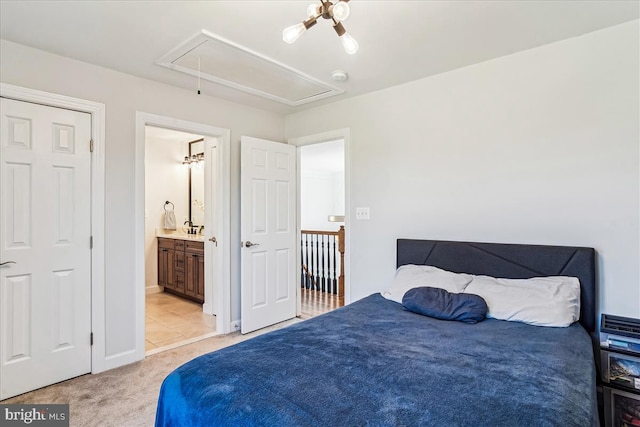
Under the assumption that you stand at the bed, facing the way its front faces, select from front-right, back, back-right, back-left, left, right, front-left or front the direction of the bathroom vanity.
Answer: right

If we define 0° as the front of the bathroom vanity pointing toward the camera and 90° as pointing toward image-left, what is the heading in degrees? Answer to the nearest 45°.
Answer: approximately 45°

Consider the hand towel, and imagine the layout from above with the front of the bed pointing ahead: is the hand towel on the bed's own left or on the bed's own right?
on the bed's own right

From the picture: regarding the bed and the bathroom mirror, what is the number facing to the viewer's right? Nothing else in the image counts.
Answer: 0

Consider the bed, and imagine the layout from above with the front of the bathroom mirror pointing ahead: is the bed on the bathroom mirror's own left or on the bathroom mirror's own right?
on the bathroom mirror's own left

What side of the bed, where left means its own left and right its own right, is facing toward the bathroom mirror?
right

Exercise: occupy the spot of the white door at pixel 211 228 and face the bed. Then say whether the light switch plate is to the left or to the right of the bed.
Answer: left
